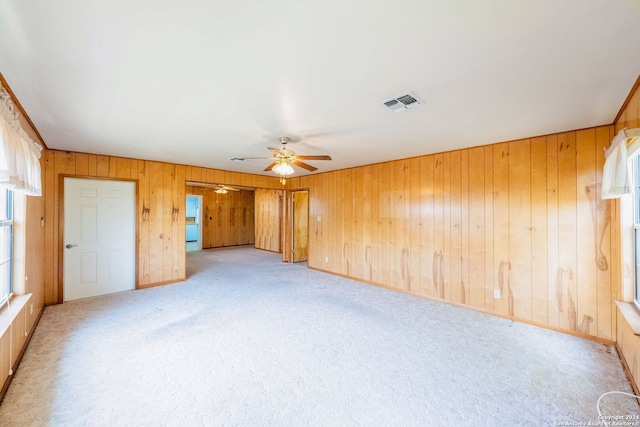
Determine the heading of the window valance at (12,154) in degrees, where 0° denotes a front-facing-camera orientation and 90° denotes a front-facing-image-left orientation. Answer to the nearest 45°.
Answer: approximately 270°

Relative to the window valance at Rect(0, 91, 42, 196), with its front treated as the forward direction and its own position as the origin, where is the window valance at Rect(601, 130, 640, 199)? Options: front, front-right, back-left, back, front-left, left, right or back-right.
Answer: front-right

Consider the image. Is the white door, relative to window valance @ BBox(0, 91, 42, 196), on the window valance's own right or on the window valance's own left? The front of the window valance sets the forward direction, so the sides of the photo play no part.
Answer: on the window valance's own left

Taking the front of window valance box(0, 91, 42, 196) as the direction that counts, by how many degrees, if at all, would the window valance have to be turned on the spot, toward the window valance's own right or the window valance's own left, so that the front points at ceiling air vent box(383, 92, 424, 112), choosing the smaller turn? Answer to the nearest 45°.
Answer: approximately 45° to the window valance's own right
